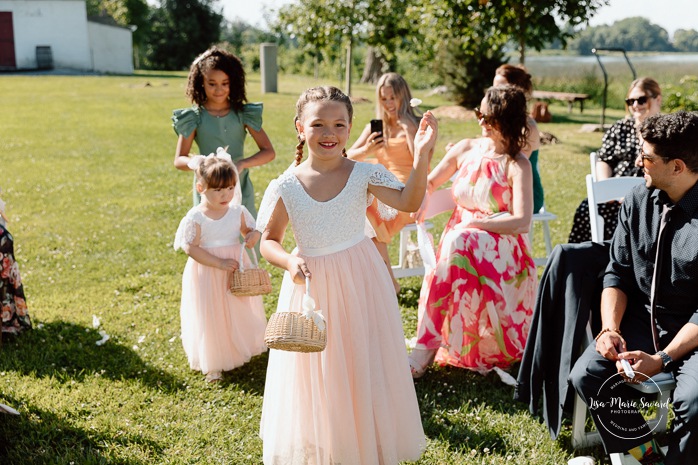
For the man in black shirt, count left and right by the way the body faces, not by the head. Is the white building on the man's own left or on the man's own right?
on the man's own right

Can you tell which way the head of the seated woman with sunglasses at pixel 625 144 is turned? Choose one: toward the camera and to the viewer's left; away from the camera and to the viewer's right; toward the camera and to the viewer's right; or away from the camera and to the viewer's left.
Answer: toward the camera and to the viewer's left

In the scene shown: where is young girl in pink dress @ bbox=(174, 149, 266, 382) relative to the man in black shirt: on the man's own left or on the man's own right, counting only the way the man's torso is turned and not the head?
on the man's own right

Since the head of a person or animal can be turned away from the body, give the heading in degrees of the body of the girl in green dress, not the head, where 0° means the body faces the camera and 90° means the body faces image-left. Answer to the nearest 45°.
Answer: approximately 0°

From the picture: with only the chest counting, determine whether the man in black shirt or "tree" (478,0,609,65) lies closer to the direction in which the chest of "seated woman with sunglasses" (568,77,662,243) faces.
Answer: the man in black shirt

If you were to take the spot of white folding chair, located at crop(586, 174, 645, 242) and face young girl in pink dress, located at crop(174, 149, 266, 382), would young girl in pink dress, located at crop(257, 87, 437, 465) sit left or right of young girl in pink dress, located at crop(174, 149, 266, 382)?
left

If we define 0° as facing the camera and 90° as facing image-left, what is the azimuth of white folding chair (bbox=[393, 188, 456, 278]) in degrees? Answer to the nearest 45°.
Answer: approximately 45°

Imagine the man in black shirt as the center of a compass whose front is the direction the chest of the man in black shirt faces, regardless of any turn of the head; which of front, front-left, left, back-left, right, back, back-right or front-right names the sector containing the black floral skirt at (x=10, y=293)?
front-right

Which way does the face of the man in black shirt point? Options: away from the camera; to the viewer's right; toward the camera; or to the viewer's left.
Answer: to the viewer's left

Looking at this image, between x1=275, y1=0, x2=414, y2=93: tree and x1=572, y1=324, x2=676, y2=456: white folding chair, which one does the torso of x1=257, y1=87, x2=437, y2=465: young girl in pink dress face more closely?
the white folding chair

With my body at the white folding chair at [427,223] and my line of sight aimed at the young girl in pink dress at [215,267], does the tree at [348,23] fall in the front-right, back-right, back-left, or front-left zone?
back-right

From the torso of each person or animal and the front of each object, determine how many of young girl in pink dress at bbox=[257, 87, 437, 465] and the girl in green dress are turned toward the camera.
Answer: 2

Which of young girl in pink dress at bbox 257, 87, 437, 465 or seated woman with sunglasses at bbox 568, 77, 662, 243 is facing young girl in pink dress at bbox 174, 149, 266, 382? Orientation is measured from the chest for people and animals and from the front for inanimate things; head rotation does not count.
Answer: the seated woman with sunglasses

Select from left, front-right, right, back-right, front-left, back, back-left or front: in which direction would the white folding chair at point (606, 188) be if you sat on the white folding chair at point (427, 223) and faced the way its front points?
left
